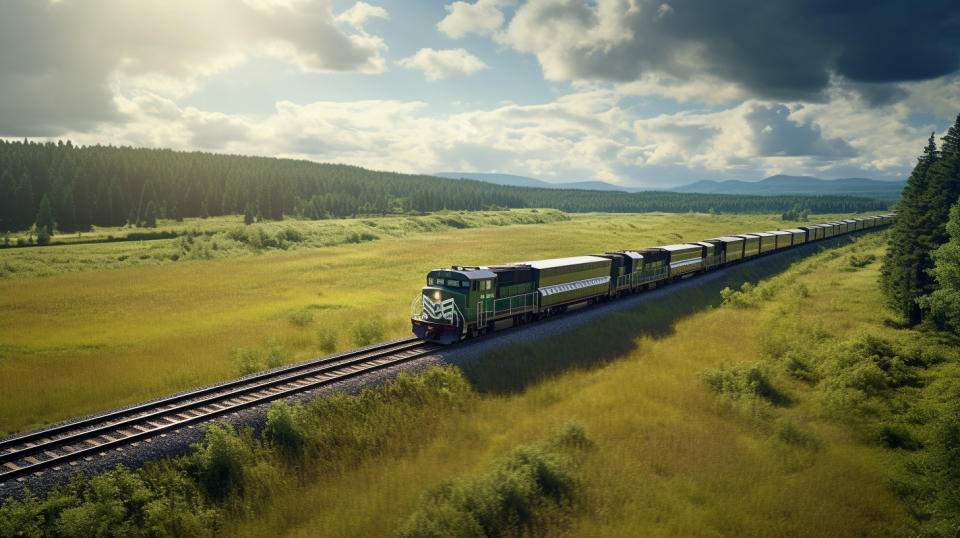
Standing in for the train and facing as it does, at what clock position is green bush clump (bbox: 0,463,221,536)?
The green bush clump is roughly at 11 o'clock from the train.

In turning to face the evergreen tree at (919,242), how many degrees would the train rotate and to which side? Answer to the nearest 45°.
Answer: approximately 180°

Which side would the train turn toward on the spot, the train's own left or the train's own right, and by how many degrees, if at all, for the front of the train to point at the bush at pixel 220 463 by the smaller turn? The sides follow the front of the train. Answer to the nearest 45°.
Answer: approximately 45° to the train's own left

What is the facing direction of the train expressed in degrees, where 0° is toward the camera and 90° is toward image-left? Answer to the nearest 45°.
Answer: approximately 45°

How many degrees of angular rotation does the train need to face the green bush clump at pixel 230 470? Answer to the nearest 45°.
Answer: approximately 45° to its left

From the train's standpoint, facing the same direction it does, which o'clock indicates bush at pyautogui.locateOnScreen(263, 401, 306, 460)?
The bush is roughly at 11 o'clock from the train.

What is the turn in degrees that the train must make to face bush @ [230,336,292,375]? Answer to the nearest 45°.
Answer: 0° — it already faces it

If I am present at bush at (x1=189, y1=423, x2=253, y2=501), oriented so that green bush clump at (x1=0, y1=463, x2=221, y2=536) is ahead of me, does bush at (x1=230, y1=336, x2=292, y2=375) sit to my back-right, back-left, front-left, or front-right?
back-right

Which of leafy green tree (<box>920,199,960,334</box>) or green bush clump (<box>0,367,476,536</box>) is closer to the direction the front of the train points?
the green bush clump

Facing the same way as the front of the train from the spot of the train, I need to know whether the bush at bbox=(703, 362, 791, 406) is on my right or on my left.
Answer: on my left
